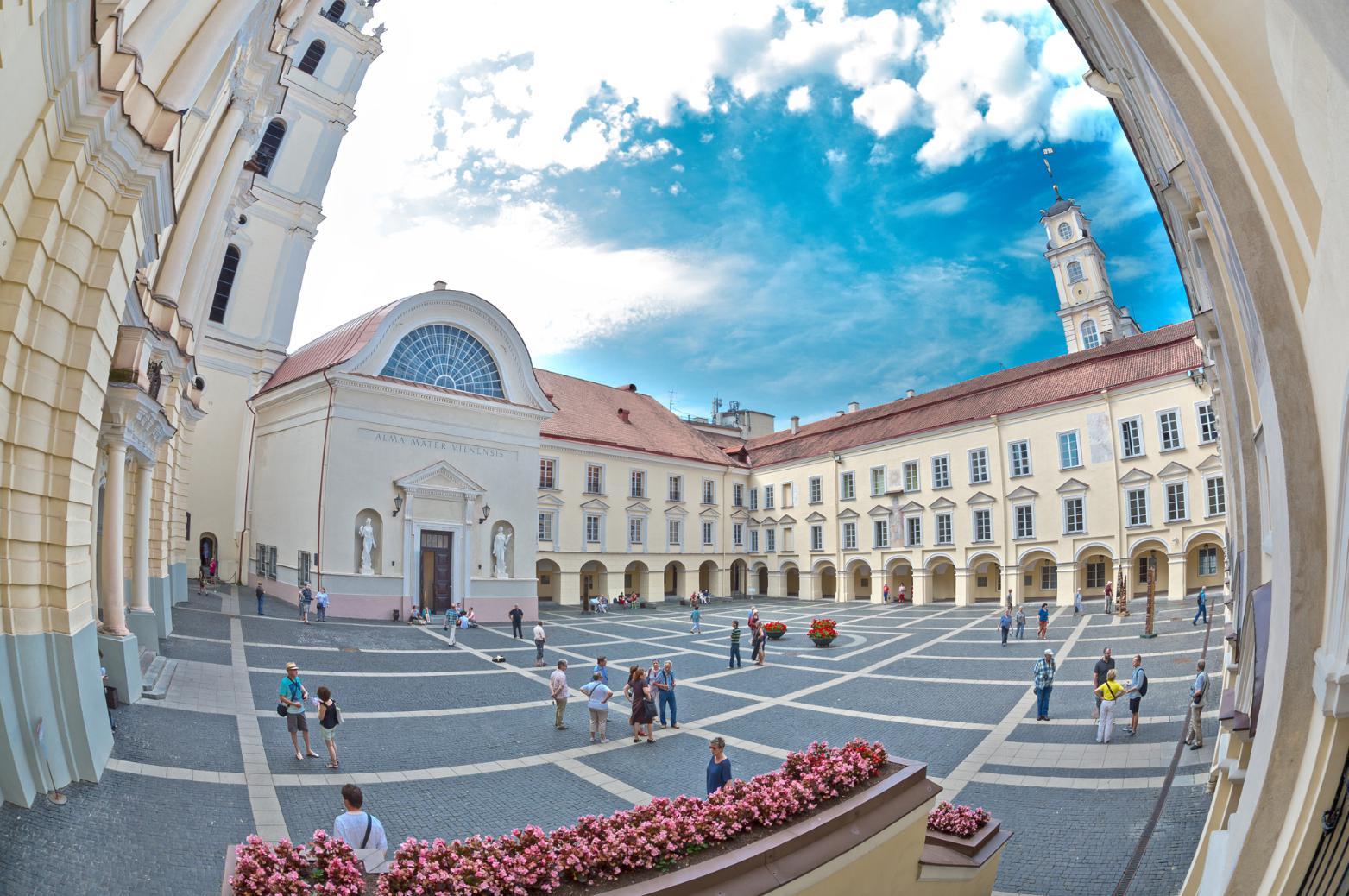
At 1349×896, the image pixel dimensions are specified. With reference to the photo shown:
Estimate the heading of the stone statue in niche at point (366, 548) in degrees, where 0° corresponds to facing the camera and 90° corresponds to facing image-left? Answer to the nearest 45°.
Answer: approximately 0°

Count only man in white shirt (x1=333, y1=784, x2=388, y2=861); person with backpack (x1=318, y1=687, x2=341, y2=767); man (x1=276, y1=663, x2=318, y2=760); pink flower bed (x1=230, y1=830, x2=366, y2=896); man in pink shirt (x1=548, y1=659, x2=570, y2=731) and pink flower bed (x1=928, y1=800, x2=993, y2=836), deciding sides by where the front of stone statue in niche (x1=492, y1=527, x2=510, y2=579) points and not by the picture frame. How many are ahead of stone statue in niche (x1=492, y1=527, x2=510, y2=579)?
6

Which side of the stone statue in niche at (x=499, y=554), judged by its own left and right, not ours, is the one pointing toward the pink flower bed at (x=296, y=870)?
front

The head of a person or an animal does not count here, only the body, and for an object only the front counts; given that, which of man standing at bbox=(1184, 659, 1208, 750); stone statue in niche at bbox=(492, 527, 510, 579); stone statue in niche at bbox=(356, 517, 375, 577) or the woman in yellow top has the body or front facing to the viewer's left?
the man standing

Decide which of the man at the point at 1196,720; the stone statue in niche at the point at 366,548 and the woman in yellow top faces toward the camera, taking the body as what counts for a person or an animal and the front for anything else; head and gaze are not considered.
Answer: the stone statue in niche

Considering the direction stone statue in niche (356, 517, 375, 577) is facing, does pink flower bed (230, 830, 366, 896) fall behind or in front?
in front

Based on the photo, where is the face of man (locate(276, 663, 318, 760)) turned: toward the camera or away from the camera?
toward the camera

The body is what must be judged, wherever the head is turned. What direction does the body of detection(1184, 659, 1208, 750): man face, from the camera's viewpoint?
to the viewer's left

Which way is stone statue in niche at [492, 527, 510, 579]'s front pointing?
toward the camera
